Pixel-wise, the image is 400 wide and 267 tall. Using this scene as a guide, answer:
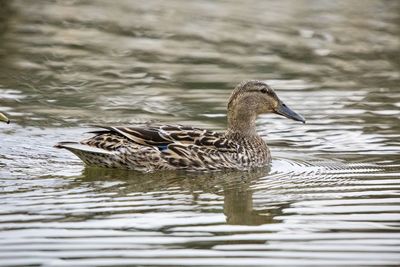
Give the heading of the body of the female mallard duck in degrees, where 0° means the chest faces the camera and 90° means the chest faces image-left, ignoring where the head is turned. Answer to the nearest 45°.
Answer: approximately 270°
